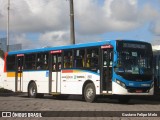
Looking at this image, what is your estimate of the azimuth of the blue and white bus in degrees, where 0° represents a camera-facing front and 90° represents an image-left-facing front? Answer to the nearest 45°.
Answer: approximately 315°
